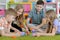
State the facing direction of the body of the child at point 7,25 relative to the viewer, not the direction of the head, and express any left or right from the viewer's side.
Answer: facing the viewer and to the right of the viewer

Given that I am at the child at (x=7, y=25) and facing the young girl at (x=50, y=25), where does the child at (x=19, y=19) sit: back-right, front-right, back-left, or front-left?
front-left

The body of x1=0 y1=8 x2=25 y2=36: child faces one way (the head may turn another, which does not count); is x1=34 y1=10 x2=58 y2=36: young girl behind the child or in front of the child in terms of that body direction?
in front
